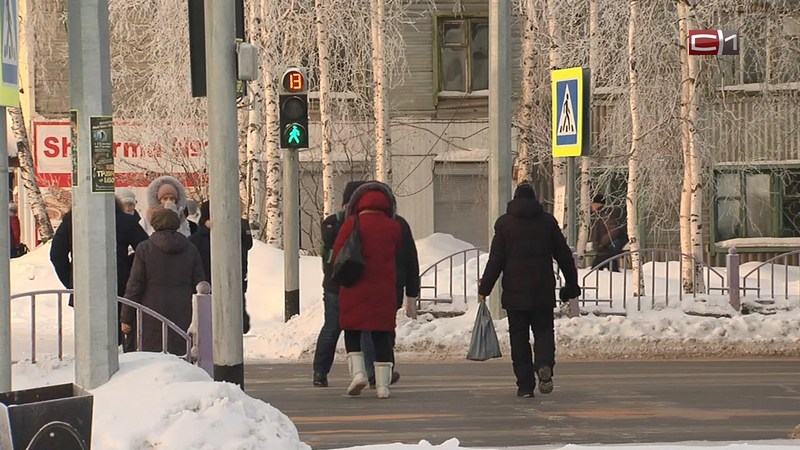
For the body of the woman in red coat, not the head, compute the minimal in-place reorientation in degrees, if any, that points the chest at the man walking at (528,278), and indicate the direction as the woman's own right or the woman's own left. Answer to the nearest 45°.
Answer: approximately 90° to the woman's own right

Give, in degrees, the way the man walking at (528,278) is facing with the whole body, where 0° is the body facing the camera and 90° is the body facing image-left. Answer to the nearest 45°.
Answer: approximately 180°

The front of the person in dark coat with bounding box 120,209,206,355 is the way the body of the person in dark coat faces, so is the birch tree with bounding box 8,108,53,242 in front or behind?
in front

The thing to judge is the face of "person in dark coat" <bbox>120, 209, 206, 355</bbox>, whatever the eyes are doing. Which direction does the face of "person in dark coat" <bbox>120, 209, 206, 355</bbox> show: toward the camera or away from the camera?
away from the camera

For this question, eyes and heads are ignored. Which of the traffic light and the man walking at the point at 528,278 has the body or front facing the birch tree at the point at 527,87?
the man walking

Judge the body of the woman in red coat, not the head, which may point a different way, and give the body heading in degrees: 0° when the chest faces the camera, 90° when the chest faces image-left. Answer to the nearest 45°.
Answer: approximately 180°

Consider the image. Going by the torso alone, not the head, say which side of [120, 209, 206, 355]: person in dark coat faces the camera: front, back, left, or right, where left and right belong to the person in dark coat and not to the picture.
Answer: back

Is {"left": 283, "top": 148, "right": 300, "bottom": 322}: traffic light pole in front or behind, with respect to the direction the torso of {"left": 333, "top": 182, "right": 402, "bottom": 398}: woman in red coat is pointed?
in front

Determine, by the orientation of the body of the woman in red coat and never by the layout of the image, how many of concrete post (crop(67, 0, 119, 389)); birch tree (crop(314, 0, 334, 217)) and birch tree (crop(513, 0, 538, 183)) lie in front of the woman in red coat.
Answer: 2

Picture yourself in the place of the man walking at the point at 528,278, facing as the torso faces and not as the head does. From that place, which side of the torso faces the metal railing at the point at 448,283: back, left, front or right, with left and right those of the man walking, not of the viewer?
front

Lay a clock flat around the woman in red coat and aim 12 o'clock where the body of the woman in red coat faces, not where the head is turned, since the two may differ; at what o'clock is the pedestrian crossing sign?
The pedestrian crossing sign is roughly at 1 o'clock from the woman in red coat.

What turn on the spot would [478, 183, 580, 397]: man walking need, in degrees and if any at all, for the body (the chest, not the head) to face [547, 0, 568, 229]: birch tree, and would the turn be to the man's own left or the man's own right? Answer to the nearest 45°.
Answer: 0° — they already face it

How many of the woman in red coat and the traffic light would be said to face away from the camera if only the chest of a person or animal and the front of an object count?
1

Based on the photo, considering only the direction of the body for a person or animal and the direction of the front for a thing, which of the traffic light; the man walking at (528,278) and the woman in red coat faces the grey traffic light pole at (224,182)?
the traffic light

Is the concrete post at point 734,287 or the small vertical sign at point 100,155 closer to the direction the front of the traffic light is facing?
the small vertical sign

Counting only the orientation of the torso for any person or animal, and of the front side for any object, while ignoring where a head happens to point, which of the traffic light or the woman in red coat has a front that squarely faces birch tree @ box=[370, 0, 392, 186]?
the woman in red coat
